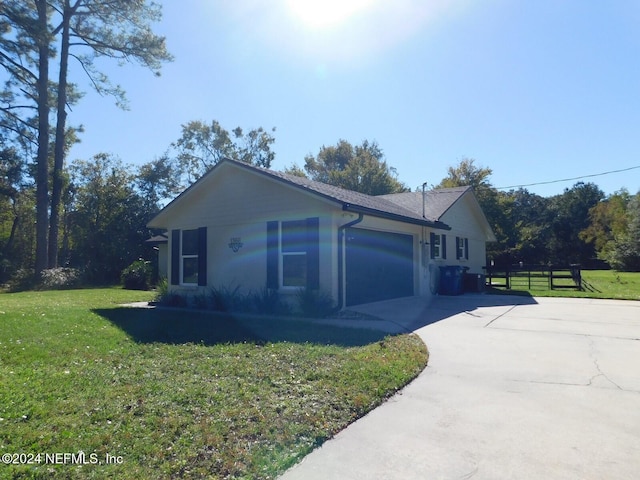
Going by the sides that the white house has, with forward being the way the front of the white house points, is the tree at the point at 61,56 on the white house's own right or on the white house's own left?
on the white house's own right

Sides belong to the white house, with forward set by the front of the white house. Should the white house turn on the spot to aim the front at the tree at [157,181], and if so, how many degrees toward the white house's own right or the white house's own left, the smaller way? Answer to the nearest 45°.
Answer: approximately 90° to the white house's own right

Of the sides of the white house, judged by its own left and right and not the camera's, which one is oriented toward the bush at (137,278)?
right

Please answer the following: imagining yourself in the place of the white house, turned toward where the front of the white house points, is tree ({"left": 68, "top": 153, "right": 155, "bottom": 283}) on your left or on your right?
on your right

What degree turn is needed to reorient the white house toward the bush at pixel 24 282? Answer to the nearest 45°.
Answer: approximately 90° to its right

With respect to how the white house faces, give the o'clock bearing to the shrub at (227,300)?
The shrub is roughly at 1 o'clock from the white house.

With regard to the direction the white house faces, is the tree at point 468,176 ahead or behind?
behind

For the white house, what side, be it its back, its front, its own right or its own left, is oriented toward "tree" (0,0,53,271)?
right

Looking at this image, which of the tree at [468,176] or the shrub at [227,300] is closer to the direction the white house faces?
the shrub
